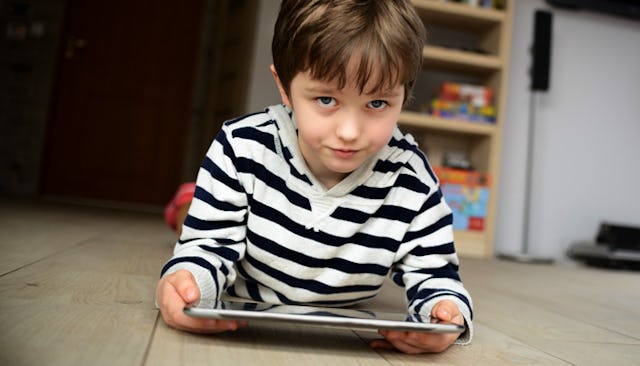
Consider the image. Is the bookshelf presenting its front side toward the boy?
yes

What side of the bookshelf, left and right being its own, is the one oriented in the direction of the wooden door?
right

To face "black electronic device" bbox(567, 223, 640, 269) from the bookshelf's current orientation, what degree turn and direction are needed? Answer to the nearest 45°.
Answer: approximately 90° to its left

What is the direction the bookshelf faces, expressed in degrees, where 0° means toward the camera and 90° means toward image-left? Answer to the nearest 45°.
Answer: approximately 0°

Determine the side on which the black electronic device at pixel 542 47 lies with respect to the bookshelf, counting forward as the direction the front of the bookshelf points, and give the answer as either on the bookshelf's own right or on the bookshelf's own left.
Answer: on the bookshelf's own left

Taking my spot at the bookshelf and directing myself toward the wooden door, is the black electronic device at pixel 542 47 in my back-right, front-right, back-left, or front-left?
back-right
